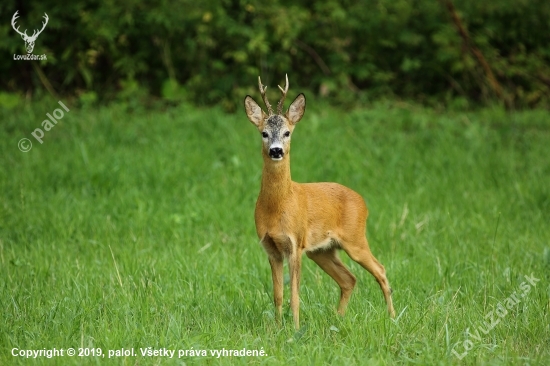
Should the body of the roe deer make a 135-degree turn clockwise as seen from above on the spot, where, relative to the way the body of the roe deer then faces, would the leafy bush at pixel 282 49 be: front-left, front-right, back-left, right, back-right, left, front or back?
front

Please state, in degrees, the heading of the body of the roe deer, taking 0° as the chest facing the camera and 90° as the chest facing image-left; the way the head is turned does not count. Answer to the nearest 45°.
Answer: approximately 45°
